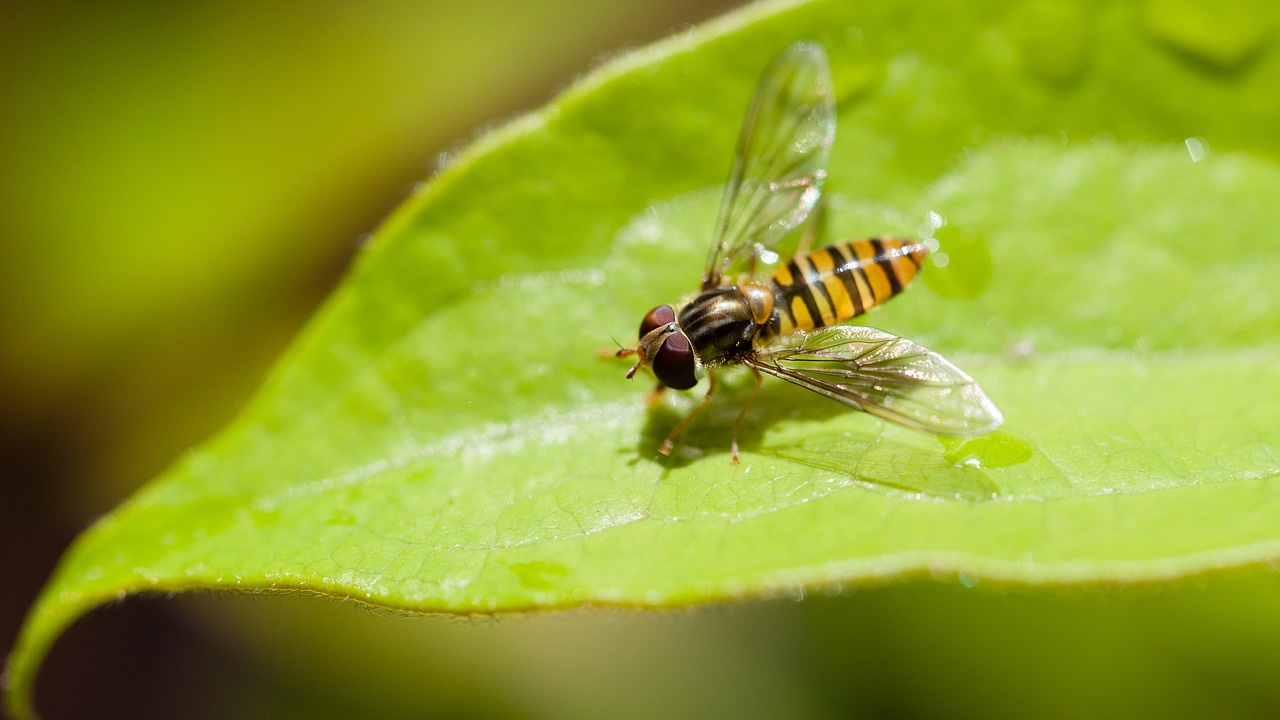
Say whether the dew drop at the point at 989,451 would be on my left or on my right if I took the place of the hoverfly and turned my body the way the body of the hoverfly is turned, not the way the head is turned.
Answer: on my left

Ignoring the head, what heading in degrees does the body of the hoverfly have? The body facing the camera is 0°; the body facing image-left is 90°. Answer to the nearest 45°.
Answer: approximately 45°
